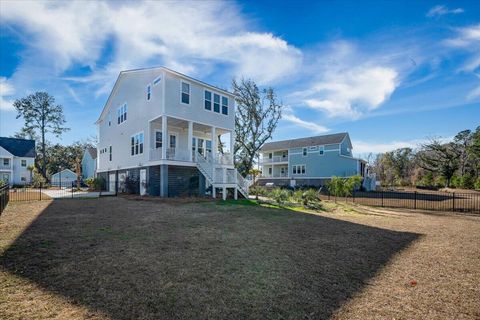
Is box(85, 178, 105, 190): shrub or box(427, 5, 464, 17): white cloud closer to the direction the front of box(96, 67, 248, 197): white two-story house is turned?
the white cloud

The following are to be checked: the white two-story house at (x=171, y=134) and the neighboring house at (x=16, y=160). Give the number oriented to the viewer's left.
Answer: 0

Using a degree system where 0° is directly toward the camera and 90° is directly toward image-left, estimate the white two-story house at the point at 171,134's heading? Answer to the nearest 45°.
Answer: approximately 315°

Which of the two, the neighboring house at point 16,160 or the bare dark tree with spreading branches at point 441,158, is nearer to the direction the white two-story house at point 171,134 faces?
the bare dark tree with spreading branches

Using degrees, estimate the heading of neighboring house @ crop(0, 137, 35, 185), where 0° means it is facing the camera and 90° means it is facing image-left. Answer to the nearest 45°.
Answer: approximately 0°

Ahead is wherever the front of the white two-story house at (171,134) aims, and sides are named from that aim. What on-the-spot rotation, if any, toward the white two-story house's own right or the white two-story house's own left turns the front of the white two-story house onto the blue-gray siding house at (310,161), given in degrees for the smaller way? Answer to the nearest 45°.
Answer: approximately 90° to the white two-story house's own left

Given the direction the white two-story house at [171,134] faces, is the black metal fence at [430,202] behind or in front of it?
in front
